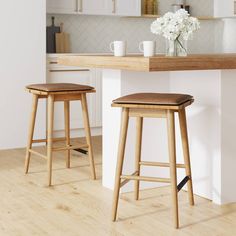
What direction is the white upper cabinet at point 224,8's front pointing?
toward the camera

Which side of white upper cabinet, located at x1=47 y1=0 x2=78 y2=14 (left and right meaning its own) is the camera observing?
front

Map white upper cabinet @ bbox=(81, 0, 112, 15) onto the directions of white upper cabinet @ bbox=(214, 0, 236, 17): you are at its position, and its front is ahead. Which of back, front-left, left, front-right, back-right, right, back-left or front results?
front-right

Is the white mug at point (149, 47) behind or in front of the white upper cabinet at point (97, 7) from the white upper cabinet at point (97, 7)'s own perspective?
in front

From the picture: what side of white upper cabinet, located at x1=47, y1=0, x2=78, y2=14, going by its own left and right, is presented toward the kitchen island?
front

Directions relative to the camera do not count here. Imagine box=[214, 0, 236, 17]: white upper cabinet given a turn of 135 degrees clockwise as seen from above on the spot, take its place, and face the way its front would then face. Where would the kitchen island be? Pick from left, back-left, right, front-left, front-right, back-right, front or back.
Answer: back-left

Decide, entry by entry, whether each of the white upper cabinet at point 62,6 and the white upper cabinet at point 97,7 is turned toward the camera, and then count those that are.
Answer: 2

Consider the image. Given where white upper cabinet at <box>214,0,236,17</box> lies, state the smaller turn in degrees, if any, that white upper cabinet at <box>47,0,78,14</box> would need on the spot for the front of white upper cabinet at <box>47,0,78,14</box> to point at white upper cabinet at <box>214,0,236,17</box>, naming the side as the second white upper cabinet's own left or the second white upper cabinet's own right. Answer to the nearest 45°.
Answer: approximately 135° to the second white upper cabinet's own left

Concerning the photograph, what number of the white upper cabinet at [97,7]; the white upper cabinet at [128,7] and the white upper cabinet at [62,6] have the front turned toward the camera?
3

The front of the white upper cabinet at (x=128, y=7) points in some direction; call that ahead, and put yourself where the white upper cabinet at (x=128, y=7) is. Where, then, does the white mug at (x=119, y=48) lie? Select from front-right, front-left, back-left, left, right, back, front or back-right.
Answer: front

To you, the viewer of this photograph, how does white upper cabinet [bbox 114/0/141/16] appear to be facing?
facing the viewer

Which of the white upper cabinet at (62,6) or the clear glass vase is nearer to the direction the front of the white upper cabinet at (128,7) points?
the clear glass vase

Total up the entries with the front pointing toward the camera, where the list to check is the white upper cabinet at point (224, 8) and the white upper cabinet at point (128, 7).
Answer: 2
